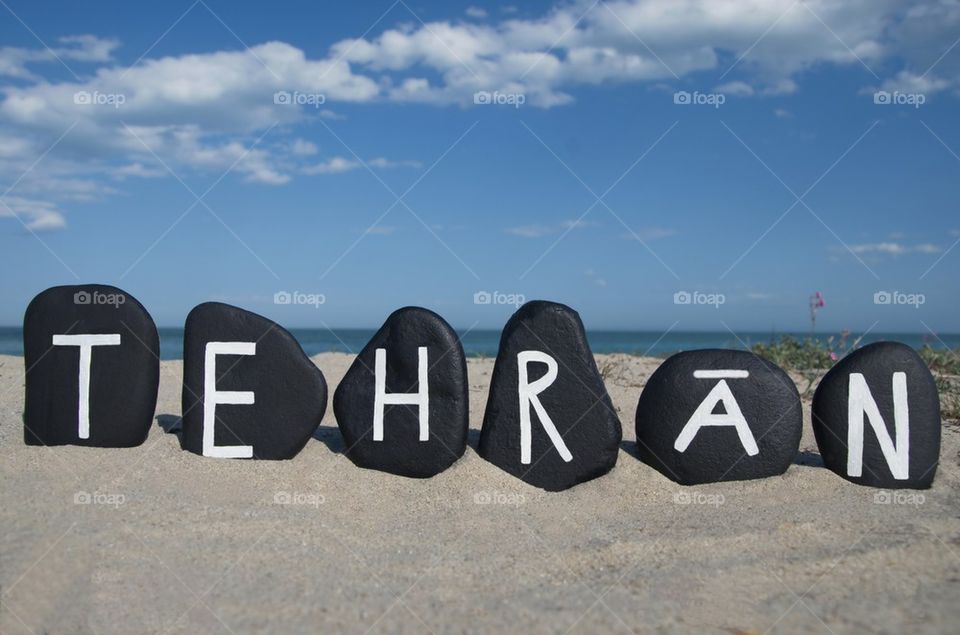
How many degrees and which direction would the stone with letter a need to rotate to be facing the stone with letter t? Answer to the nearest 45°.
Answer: approximately 90° to its right

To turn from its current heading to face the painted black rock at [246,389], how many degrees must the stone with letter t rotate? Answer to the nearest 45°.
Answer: approximately 45° to its left

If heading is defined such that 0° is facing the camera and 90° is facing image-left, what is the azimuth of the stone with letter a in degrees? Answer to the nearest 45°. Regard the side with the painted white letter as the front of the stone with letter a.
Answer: approximately 0°

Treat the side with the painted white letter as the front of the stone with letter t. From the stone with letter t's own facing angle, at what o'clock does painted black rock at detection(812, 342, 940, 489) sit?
The painted black rock is roughly at 10 o'clock from the stone with letter t.

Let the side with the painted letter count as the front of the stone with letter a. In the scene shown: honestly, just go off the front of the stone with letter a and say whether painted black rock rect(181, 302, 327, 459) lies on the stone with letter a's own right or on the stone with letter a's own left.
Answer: on the stone with letter a's own right

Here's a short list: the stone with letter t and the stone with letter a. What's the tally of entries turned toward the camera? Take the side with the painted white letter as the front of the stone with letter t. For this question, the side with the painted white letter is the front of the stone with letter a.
2

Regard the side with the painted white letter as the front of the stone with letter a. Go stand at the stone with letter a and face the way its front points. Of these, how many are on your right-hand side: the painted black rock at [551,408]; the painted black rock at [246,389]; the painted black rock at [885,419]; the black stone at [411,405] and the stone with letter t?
4

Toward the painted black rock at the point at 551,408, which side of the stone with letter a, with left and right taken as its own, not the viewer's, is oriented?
right

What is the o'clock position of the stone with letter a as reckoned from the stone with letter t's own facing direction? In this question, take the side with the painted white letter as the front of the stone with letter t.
The stone with letter a is roughly at 10 o'clock from the stone with letter t.

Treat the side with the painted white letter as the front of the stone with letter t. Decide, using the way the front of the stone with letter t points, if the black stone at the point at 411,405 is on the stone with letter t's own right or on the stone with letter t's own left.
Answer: on the stone with letter t's own left

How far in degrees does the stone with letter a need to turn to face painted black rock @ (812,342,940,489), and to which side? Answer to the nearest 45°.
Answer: approximately 90° to its left

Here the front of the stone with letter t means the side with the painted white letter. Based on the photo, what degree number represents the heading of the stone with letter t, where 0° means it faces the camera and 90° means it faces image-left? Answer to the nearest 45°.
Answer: approximately 0°
